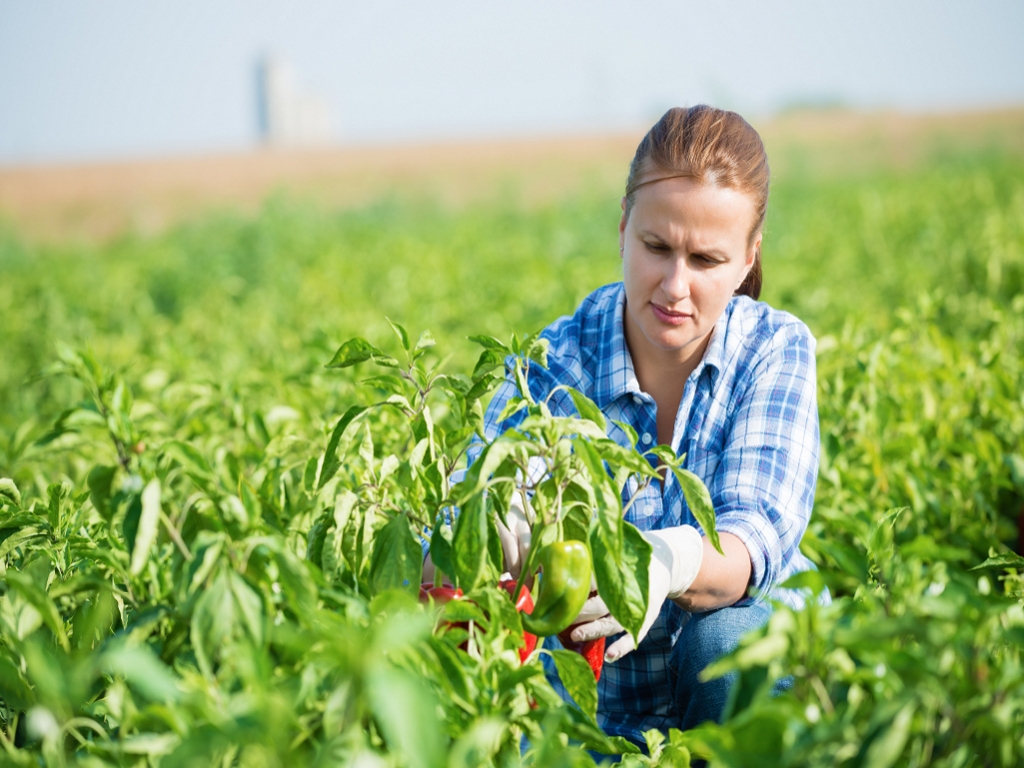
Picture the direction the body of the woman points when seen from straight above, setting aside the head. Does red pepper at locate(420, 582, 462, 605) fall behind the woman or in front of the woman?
in front

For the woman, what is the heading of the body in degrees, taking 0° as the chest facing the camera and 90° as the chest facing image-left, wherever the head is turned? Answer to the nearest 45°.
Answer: approximately 45°
